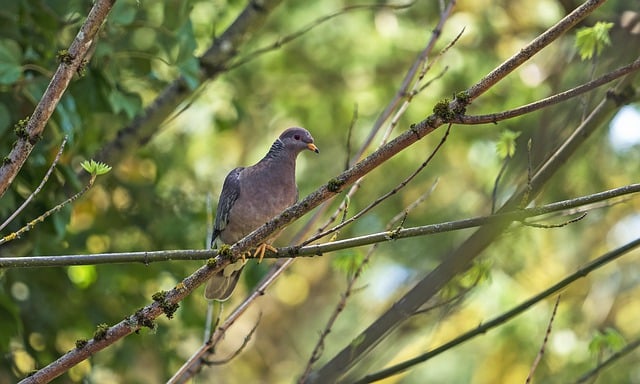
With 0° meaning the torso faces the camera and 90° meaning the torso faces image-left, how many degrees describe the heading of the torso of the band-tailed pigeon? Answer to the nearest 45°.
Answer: approximately 315°

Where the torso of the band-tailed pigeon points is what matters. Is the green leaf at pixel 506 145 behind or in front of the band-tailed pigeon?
in front

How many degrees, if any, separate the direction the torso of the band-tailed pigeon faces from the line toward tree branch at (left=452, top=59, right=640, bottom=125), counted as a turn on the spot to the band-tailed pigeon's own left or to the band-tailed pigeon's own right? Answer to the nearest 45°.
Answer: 0° — it already faces it

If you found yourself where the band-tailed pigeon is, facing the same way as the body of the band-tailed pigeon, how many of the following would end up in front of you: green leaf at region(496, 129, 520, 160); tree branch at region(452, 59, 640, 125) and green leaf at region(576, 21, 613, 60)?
3
